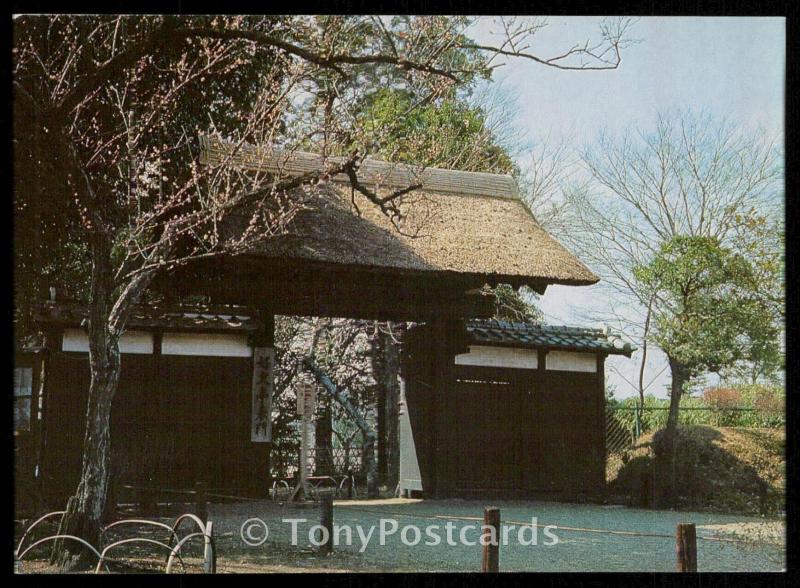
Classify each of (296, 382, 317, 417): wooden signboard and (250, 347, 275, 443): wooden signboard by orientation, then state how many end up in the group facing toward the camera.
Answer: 2

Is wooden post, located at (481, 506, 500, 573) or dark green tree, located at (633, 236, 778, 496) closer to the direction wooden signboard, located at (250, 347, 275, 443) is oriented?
the wooden post

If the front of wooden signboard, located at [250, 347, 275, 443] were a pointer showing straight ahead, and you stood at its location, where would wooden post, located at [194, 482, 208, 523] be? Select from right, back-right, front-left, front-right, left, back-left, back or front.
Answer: front

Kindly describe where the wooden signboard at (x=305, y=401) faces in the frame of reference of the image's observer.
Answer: facing the viewer

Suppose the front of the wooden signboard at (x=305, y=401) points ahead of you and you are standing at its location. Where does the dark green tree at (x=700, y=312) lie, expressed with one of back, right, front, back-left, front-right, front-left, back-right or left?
left

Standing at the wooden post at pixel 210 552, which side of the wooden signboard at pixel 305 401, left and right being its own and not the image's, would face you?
front

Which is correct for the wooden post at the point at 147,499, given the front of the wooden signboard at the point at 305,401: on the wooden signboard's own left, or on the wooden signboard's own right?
on the wooden signboard's own right

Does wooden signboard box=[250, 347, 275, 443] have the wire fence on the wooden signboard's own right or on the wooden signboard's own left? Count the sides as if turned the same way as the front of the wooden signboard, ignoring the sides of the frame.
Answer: on the wooden signboard's own left

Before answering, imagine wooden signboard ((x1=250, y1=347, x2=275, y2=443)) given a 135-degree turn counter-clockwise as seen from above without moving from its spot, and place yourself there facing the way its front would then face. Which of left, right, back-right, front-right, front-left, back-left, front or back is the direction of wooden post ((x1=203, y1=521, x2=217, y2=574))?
back-right

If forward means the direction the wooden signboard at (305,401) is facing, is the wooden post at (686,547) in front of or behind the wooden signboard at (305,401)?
in front

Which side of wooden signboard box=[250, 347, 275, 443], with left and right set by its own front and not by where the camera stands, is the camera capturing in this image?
front

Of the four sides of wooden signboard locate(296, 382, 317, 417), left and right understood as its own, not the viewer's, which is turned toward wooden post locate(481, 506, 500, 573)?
front
